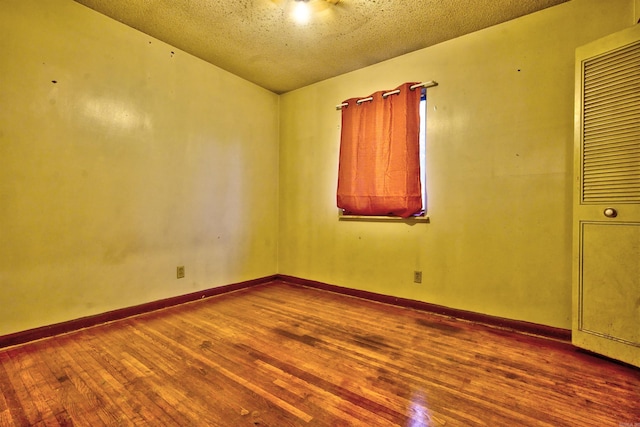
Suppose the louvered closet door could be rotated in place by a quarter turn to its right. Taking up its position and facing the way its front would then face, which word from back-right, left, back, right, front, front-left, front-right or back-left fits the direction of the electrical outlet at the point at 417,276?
front-left

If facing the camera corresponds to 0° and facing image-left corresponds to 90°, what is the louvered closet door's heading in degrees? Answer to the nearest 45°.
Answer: approximately 45°

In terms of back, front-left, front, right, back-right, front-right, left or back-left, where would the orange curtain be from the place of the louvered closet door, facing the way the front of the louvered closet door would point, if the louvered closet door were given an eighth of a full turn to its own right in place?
front

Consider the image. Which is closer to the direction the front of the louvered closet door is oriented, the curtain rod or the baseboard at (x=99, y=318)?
the baseboard

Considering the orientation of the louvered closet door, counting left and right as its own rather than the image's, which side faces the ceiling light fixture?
front
